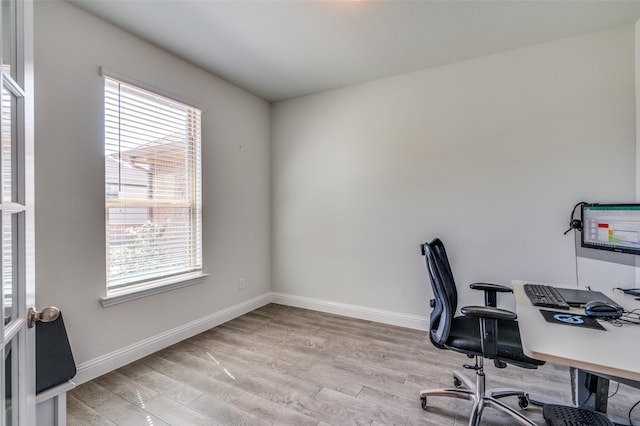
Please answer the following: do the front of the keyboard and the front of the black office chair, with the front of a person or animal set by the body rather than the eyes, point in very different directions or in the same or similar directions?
very different directions

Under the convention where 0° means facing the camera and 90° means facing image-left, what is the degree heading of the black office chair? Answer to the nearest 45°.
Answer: approximately 270°

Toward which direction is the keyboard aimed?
to the viewer's left

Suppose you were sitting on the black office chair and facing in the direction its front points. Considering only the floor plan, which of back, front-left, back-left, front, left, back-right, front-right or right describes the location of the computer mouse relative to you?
front
